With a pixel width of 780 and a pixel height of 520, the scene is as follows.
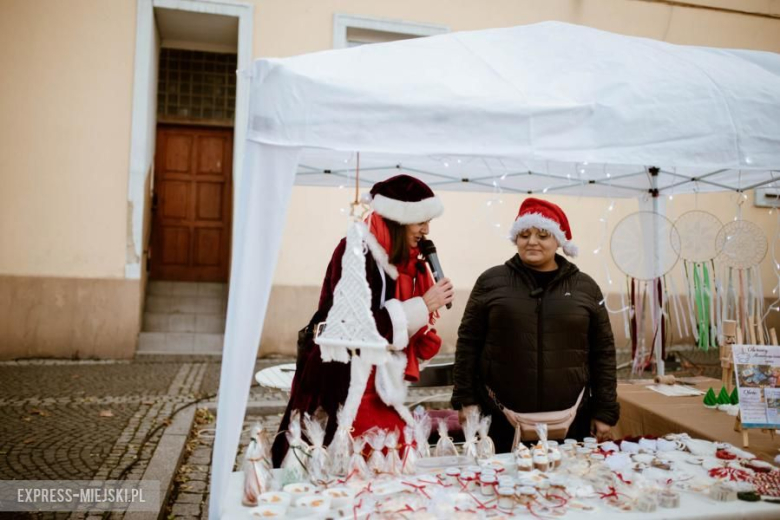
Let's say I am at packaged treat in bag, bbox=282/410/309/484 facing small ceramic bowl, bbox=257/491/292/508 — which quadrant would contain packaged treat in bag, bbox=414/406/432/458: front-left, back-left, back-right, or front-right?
back-left

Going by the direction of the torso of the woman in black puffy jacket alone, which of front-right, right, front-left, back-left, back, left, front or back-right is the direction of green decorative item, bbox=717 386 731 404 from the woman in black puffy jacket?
back-left

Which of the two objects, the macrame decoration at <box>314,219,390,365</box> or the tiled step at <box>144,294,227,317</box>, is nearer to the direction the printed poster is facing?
the macrame decoration

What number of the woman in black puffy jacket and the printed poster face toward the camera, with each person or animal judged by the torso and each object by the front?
2

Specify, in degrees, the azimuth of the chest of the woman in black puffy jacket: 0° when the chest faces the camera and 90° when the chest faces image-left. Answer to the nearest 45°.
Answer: approximately 0°

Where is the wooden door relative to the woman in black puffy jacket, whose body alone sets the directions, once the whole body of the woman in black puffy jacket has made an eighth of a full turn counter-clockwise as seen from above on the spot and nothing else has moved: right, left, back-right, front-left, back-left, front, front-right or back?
back

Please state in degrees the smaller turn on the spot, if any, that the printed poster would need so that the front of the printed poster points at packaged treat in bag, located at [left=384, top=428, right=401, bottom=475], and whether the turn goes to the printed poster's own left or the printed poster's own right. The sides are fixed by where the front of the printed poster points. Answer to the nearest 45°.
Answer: approximately 45° to the printed poster's own right

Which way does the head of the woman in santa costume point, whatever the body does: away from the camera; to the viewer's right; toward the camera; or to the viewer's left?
to the viewer's right

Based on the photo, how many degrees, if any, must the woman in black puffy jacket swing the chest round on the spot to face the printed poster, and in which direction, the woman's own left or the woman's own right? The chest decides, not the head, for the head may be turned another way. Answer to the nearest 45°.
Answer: approximately 90° to the woman's own left
